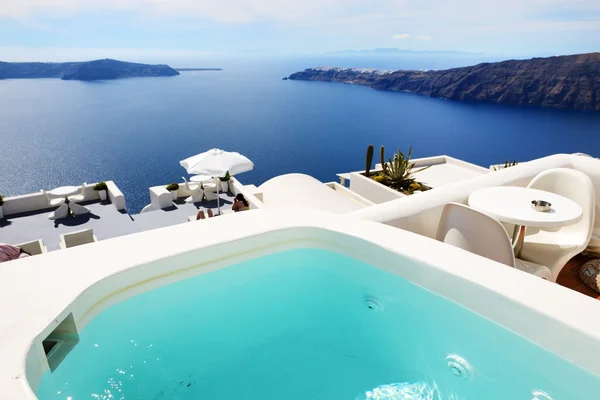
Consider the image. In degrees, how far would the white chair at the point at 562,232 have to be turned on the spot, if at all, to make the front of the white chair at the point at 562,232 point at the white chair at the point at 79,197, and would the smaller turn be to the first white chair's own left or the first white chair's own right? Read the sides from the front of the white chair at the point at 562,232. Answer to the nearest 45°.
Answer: approximately 45° to the first white chair's own right

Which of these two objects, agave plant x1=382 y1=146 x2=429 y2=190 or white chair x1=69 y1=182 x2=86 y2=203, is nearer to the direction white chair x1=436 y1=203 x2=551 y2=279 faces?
the agave plant

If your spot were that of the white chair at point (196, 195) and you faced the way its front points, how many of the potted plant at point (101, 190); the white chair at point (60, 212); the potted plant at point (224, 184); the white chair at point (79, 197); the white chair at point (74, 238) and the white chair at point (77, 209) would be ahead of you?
1

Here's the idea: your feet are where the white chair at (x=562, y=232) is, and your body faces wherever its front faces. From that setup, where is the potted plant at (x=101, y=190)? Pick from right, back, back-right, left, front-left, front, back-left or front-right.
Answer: front-right

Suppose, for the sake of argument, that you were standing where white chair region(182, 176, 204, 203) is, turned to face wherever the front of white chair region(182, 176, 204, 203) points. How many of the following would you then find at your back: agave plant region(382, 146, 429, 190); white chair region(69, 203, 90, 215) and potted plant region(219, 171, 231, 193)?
1

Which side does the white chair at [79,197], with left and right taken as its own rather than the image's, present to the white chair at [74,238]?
left

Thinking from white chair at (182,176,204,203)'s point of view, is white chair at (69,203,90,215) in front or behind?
behind

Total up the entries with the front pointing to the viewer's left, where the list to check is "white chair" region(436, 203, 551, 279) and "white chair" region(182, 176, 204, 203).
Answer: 0

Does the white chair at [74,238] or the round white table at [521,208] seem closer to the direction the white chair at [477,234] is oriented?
the round white table

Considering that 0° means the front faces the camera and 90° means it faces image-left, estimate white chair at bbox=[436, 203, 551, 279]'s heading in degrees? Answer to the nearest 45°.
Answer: approximately 225°

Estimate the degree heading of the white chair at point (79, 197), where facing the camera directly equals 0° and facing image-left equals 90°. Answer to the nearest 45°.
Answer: approximately 90°

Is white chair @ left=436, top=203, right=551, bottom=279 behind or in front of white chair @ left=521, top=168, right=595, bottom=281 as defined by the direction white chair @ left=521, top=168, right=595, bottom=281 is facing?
in front

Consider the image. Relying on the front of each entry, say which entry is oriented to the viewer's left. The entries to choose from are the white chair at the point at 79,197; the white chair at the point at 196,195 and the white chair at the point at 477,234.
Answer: the white chair at the point at 79,197

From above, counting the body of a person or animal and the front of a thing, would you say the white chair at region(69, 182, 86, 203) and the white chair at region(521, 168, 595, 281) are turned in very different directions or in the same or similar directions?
same or similar directions

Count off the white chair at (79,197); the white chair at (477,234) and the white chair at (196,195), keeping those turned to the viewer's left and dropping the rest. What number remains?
1

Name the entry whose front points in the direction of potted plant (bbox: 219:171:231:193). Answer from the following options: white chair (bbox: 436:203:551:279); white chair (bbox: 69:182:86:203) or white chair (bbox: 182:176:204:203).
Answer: white chair (bbox: 182:176:204:203)
